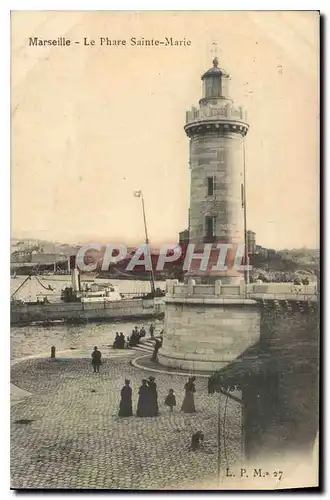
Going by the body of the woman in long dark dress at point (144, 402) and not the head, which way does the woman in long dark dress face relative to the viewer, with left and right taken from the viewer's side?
facing away from the viewer

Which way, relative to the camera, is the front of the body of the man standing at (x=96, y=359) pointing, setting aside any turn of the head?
away from the camera

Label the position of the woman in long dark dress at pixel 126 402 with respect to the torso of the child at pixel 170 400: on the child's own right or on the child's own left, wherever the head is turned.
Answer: on the child's own left

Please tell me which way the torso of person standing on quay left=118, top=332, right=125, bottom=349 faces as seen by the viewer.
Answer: away from the camera

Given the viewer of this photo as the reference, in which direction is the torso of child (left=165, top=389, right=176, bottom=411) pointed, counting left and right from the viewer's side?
facing away from the viewer
